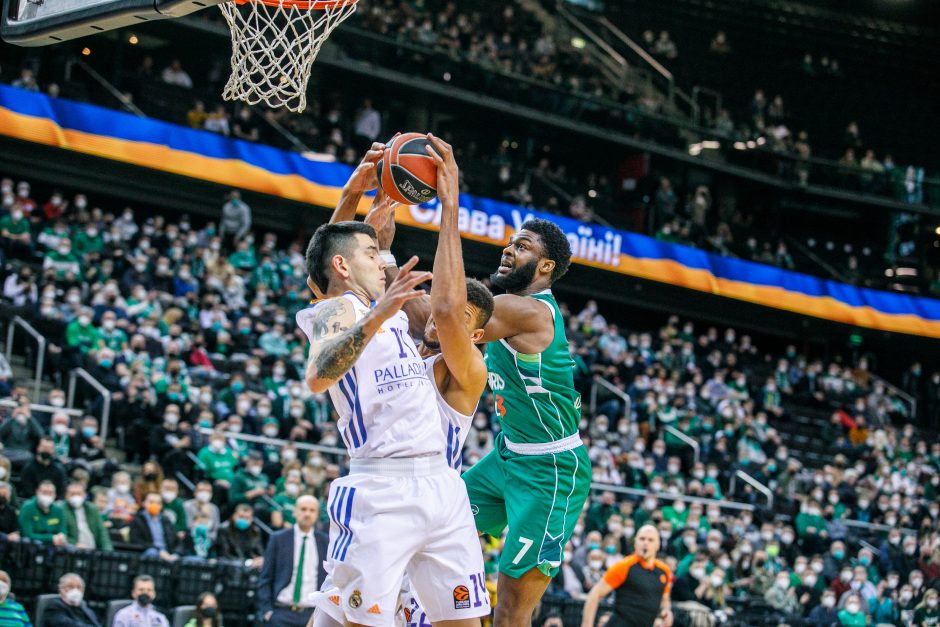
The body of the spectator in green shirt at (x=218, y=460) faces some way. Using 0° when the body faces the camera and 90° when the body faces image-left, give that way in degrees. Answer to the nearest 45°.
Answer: approximately 0°

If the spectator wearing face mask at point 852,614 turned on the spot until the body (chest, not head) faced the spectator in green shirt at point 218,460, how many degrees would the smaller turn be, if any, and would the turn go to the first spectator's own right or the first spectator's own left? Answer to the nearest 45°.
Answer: approximately 45° to the first spectator's own right

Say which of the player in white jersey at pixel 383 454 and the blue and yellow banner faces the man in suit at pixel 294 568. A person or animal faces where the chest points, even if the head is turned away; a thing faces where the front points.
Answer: the blue and yellow banner

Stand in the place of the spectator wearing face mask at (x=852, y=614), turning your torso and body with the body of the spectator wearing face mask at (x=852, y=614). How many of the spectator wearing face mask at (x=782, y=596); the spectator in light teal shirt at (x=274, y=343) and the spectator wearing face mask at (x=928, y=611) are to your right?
2

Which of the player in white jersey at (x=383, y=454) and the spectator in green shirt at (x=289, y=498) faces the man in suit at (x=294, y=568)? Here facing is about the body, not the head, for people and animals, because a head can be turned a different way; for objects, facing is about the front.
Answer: the spectator in green shirt

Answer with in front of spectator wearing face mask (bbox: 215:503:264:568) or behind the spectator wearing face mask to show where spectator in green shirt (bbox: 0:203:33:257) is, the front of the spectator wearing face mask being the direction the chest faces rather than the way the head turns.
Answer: behind

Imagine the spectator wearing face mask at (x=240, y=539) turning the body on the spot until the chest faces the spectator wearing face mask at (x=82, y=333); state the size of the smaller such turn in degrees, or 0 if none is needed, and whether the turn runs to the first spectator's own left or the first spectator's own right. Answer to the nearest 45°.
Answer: approximately 135° to the first spectator's own right

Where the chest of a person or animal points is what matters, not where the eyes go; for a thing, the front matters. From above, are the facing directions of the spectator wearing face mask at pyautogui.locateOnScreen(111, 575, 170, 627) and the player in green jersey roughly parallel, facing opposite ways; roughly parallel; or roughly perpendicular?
roughly perpendicular

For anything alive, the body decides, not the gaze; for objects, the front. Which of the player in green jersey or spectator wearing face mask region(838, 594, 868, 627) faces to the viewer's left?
the player in green jersey
